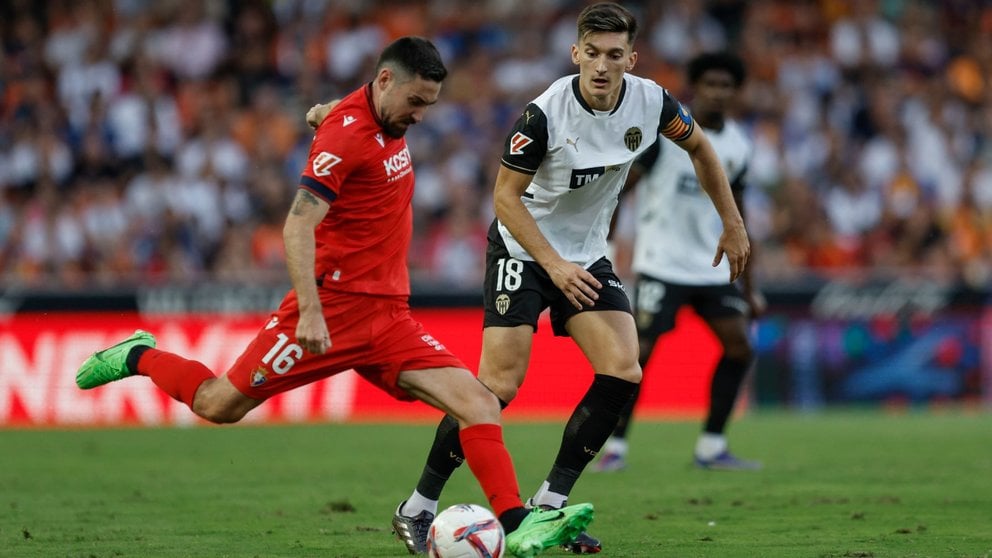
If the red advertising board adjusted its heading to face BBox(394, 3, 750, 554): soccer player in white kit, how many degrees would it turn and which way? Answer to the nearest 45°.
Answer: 0° — it already faces them

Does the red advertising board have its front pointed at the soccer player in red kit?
yes

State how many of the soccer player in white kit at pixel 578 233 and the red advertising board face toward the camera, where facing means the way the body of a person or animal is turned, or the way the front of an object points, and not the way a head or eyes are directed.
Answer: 2

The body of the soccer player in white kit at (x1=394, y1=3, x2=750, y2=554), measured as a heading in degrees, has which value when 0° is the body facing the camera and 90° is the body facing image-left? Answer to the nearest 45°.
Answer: approximately 0°

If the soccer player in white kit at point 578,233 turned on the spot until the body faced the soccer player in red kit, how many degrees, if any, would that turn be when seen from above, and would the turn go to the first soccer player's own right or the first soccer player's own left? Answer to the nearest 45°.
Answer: approximately 90° to the first soccer player's own right

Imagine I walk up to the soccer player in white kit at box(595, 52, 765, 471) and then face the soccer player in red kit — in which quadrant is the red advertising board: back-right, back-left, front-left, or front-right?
back-right

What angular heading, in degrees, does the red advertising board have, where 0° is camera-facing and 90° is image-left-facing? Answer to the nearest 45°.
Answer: approximately 0°

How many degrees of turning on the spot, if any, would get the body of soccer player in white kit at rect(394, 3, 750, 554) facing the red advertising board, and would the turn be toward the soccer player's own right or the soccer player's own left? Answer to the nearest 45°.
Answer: approximately 135° to the soccer player's own right

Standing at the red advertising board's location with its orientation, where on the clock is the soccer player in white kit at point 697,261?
The soccer player in white kit is roughly at 11 o'clock from the red advertising board.
